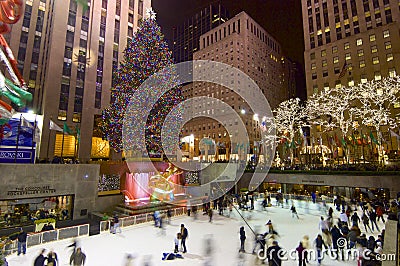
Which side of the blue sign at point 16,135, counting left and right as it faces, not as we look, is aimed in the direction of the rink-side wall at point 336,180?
left

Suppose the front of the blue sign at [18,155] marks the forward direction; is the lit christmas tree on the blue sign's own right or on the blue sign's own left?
on the blue sign's own left

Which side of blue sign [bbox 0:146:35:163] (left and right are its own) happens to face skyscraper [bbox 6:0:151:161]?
back

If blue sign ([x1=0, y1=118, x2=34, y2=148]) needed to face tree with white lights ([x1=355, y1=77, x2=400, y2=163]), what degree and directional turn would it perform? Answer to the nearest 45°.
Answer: approximately 90° to its left

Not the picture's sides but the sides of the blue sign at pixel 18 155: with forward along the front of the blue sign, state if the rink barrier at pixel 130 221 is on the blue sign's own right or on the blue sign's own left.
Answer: on the blue sign's own left

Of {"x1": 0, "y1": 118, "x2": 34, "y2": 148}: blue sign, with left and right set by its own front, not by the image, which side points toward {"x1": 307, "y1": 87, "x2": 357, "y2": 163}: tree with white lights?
left

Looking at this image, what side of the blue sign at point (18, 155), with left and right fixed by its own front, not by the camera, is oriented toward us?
front

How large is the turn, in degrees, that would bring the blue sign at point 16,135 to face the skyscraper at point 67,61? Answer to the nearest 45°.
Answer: approximately 180°

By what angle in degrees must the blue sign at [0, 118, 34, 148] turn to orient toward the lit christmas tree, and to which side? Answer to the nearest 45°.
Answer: approximately 90° to its left

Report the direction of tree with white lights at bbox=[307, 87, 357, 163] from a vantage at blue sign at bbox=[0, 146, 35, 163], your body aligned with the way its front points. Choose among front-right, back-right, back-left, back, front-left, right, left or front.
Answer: left
